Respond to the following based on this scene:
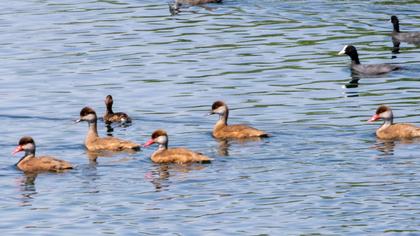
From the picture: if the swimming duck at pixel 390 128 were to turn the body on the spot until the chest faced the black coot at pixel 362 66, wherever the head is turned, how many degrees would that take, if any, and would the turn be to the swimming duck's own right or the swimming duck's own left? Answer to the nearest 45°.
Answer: approximately 90° to the swimming duck's own right

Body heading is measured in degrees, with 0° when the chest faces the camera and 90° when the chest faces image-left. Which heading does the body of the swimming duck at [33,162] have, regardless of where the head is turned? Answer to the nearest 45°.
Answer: approximately 90°

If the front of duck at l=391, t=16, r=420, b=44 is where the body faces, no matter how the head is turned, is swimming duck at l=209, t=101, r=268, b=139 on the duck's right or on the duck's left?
on the duck's left

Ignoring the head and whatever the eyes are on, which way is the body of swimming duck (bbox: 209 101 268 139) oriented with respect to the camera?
to the viewer's left

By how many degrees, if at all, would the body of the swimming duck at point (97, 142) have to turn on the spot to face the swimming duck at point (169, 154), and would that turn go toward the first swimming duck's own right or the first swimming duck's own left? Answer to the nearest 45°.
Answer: approximately 135° to the first swimming duck's own left

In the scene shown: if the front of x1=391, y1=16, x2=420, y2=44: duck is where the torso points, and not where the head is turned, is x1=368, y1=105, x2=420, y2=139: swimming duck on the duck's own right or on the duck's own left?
on the duck's own left

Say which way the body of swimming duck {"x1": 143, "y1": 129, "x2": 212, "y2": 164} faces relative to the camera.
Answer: to the viewer's left

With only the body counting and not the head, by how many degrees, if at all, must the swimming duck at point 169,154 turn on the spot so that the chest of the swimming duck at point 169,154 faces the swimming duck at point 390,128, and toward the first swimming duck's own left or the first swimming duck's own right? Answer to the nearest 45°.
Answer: approximately 180°

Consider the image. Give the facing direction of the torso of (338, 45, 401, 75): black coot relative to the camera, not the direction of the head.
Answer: to the viewer's left

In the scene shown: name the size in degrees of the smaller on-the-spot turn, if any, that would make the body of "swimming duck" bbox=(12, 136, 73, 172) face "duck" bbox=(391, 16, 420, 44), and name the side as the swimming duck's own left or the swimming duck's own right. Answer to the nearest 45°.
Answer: approximately 135° to the swimming duck's own right

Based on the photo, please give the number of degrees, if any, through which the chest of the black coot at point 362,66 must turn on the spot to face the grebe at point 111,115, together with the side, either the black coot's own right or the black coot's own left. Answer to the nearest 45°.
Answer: approximately 45° to the black coot's own left

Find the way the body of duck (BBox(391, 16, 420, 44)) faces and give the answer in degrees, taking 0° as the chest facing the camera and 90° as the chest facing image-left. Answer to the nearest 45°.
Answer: approximately 90°

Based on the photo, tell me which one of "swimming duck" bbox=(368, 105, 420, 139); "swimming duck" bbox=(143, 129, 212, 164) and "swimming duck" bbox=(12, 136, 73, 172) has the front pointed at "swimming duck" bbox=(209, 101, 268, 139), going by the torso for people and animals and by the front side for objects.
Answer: "swimming duck" bbox=(368, 105, 420, 139)

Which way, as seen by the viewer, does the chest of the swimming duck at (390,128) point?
to the viewer's left

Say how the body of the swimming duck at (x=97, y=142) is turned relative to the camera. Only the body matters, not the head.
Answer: to the viewer's left

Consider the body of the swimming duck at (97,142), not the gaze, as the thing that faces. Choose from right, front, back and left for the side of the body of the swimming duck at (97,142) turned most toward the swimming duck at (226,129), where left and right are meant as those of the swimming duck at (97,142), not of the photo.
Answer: back

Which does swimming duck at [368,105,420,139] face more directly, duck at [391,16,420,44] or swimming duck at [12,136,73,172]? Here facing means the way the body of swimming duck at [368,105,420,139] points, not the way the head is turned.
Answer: the swimming duck
